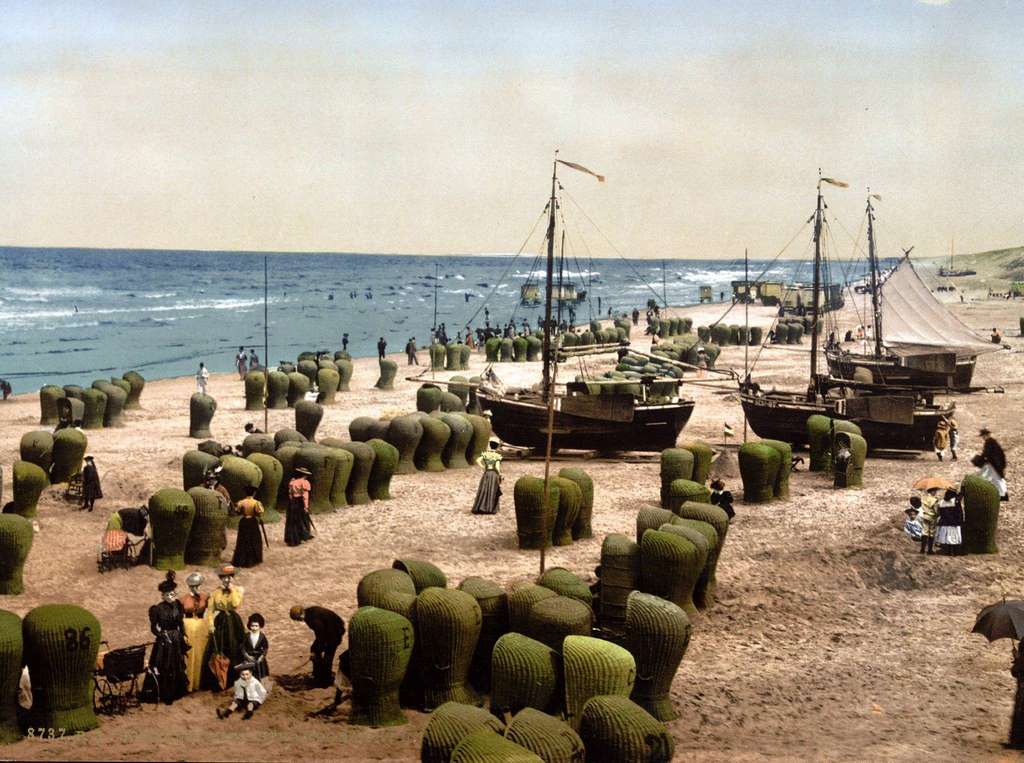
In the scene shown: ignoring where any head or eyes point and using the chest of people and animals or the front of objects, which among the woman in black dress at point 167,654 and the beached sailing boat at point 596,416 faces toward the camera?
the woman in black dress

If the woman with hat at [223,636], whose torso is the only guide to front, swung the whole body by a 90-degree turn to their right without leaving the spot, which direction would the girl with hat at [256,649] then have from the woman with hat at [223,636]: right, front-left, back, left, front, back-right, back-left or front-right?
back-left

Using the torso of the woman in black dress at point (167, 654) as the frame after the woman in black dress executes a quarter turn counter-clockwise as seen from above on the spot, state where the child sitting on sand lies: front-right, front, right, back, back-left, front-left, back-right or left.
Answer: front-right

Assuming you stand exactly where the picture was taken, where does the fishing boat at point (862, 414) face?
facing to the left of the viewer

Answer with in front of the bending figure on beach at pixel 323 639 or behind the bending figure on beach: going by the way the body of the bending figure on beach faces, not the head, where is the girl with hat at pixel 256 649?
in front

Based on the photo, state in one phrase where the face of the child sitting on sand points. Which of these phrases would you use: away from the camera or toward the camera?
toward the camera

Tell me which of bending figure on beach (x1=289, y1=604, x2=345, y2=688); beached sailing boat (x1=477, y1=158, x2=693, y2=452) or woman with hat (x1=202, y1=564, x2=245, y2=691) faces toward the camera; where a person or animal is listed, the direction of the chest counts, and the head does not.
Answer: the woman with hat

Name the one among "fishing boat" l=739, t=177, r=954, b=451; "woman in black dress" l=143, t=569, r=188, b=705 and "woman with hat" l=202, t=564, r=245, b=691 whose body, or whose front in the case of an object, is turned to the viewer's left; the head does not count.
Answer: the fishing boat

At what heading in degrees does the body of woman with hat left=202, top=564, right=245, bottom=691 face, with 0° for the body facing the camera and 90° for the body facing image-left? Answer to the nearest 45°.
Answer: approximately 0°

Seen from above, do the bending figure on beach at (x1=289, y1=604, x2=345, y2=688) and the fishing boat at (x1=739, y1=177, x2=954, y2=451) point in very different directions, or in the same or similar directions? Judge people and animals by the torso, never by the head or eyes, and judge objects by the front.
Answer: same or similar directions

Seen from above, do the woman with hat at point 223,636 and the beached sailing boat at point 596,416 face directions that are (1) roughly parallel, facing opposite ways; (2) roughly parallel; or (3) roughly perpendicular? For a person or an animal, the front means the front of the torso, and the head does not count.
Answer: roughly perpendicular

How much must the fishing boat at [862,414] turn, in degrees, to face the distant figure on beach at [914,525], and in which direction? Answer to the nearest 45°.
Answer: approximately 90° to its left

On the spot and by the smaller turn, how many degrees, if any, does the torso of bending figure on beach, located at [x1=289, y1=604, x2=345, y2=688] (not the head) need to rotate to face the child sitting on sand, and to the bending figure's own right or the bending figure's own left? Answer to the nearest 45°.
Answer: approximately 45° to the bending figure's own left

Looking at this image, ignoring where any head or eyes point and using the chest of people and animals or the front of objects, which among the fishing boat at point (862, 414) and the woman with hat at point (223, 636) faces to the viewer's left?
the fishing boat

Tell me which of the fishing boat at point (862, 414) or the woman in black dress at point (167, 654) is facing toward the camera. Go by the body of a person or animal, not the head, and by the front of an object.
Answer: the woman in black dress

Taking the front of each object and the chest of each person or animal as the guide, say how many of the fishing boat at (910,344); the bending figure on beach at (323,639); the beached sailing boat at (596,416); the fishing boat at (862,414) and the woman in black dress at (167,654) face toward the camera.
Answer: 1

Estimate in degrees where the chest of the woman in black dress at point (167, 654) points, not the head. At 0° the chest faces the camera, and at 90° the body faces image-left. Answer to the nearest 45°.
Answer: approximately 0°

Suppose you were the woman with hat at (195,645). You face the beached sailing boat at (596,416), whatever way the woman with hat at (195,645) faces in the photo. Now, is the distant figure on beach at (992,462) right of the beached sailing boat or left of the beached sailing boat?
right

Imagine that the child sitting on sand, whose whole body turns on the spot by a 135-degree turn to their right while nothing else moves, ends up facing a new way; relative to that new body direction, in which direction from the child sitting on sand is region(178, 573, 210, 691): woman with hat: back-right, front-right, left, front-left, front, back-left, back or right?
front-left

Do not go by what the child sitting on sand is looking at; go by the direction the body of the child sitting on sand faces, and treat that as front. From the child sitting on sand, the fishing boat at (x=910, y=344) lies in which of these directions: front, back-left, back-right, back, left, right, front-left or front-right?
back
